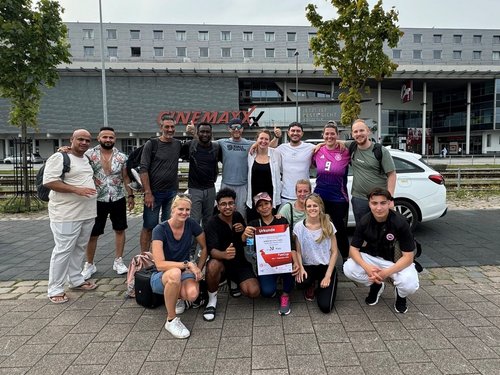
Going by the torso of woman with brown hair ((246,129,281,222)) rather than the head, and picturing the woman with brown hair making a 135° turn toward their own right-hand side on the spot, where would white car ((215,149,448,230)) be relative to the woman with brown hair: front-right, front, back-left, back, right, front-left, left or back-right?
right

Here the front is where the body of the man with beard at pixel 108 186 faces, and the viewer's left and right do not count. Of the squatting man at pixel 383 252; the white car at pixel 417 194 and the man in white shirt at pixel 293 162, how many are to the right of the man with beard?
0

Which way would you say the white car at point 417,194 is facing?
to the viewer's left

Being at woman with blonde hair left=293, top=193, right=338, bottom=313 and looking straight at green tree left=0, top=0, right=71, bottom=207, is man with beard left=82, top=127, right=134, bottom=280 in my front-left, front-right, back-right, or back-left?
front-left

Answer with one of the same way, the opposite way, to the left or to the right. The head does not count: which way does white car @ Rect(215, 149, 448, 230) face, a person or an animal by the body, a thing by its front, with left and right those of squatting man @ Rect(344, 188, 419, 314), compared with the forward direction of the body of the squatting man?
to the right

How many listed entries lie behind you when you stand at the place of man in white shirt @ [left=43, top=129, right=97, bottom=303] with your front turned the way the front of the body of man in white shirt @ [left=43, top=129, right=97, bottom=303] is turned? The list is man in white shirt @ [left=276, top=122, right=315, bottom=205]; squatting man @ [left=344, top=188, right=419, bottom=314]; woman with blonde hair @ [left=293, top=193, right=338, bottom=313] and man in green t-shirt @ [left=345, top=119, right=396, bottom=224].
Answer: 0

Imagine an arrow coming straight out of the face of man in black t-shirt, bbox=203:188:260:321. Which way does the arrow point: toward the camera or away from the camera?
toward the camera

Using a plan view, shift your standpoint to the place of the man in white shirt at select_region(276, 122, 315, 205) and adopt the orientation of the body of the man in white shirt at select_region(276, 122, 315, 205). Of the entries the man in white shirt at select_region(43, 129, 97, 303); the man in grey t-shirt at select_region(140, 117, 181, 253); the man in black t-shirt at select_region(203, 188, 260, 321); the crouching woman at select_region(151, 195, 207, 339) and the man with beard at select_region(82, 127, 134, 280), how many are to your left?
0

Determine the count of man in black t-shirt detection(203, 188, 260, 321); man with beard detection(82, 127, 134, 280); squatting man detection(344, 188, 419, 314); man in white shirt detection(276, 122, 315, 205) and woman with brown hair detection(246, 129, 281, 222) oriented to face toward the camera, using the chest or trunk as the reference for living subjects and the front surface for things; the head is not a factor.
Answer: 5

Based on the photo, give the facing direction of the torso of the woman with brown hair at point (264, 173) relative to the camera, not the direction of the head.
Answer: toward the camera

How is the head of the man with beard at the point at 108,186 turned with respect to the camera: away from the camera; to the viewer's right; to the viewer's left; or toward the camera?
toward the camera

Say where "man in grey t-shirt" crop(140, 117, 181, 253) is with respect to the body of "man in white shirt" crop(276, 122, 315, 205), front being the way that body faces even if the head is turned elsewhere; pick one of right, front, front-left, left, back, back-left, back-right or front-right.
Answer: right

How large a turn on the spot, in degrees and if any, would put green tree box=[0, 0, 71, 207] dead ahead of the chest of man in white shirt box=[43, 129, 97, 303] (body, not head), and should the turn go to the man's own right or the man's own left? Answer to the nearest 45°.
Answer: approximately 135° to the man's own left

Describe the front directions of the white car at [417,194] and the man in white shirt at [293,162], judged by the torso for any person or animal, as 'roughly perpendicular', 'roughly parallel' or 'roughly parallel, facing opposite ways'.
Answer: roughly perpendicular

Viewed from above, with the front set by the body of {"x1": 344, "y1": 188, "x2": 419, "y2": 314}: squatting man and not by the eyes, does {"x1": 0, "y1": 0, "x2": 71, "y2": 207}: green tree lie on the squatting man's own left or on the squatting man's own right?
on the squatting man's own right

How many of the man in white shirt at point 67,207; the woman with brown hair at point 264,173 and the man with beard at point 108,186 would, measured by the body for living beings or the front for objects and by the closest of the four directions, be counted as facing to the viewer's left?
0

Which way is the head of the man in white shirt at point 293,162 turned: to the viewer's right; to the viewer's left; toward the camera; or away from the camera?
toward the camera

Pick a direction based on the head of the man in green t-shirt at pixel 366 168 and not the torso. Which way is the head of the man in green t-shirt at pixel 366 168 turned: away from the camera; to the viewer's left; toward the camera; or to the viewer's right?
toward the camera
